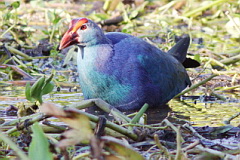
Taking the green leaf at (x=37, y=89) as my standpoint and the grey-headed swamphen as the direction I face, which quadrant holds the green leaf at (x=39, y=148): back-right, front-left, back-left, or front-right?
back-right

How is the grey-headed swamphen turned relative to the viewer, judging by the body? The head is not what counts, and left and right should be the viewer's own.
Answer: facing the viewer and to the left of the viewer

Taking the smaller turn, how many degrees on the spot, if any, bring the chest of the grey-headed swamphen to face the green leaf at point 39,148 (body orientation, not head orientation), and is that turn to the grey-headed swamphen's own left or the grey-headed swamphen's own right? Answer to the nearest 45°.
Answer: approximately 45° to the grey-headed swamphen's own left

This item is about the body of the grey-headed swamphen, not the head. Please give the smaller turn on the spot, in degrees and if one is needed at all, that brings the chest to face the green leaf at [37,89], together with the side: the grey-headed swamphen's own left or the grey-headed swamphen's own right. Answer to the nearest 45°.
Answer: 0° — it already faces it

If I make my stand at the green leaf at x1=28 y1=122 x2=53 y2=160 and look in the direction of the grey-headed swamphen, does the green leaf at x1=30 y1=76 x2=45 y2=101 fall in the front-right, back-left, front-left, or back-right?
front-left
